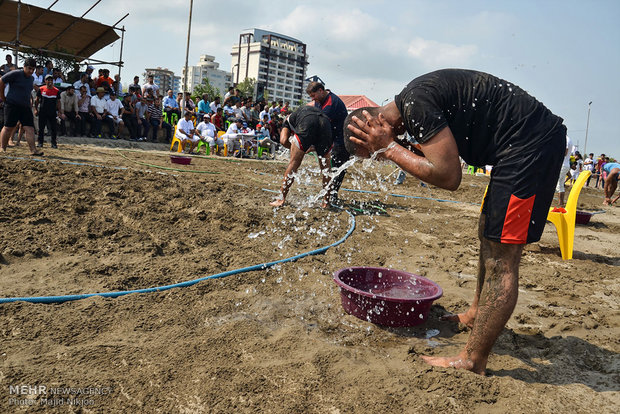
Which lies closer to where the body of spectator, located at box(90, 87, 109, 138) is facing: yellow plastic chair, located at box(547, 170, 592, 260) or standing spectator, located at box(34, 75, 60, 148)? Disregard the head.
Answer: the yellow plastic chair

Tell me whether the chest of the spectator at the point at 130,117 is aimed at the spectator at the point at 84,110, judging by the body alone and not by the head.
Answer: no

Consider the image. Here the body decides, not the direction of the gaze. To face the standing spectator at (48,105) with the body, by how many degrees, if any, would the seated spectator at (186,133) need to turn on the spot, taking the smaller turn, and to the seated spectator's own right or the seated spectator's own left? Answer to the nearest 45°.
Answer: approximately 90° to the seated spectator's own right

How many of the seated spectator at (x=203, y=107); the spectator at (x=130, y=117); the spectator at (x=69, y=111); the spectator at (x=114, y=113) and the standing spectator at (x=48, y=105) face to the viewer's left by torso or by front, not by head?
0

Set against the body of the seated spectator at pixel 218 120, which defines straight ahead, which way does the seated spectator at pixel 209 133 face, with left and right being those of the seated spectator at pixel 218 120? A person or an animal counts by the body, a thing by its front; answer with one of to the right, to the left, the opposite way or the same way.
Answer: the same way

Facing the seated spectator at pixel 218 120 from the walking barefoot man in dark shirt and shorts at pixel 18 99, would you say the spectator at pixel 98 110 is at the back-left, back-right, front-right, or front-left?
front-left

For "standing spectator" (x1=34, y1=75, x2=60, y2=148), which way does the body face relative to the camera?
toward the camera

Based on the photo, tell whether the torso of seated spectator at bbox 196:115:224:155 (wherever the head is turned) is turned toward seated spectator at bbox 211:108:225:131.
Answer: no

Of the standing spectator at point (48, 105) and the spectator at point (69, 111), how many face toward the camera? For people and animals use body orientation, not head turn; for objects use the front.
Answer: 2

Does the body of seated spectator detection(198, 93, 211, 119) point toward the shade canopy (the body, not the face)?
no

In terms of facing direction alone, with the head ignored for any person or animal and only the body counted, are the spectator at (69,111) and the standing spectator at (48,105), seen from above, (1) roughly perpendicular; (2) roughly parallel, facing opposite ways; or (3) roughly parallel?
roughly parallel

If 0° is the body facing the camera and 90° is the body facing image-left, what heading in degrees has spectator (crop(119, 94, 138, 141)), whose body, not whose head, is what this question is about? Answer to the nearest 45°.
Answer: approximately 315°

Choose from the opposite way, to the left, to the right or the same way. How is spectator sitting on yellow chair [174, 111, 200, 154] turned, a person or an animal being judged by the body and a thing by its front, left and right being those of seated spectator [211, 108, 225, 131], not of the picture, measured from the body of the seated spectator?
the same way

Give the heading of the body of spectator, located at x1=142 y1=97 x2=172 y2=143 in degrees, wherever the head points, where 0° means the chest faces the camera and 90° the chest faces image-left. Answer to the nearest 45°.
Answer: approximately 315°

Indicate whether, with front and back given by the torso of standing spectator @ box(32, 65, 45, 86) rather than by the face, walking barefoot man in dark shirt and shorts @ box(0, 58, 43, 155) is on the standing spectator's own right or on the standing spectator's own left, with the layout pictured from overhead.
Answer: on the standing spectator's own right

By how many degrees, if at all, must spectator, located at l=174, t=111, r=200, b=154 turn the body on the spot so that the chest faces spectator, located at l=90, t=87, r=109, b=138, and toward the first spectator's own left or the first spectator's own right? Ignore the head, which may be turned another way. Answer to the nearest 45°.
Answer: approximately 135° to the first spectator's own right

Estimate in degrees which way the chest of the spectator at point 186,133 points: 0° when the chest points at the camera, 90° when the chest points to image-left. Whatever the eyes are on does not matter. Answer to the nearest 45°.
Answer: approximately 315°

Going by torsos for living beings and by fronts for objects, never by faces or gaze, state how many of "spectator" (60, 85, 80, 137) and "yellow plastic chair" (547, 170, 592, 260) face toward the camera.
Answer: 1
